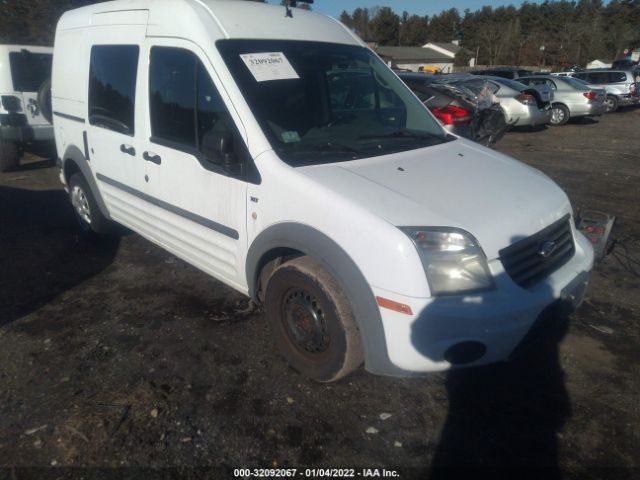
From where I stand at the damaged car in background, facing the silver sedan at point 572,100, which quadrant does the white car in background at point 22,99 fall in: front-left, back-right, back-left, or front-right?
back-left

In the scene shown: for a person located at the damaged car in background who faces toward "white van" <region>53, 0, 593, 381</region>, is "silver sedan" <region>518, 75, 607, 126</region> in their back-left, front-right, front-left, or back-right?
back-left

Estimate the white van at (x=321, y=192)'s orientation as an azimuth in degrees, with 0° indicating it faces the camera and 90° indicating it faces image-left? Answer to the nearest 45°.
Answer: approximately 315°

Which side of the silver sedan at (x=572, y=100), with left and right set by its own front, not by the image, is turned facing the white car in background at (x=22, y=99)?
left

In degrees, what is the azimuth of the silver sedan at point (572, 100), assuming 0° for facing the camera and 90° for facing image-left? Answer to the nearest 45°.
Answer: approximately 135°

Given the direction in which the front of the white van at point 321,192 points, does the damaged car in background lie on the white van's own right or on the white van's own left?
on the white van's own left

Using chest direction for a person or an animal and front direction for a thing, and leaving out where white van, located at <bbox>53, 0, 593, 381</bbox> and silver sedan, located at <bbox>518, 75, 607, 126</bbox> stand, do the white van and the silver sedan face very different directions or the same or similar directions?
very different directions

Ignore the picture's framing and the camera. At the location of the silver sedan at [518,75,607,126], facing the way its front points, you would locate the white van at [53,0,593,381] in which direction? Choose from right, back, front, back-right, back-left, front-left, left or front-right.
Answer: back-left

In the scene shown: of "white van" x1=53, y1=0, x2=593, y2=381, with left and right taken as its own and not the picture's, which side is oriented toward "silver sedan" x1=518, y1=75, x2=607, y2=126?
left
